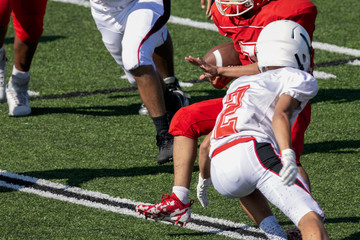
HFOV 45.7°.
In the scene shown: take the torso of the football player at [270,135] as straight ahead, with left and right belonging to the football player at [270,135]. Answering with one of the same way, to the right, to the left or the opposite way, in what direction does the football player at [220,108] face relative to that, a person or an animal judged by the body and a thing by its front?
the opposite way

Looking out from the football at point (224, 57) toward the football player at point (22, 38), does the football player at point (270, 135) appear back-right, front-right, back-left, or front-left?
back-left

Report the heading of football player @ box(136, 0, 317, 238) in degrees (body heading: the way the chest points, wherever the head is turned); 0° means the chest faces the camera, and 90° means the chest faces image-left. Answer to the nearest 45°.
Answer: approximately 45°

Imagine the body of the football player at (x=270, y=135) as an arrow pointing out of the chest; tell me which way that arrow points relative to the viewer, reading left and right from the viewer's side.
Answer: facing away from the viewer and to the right of the viewer
